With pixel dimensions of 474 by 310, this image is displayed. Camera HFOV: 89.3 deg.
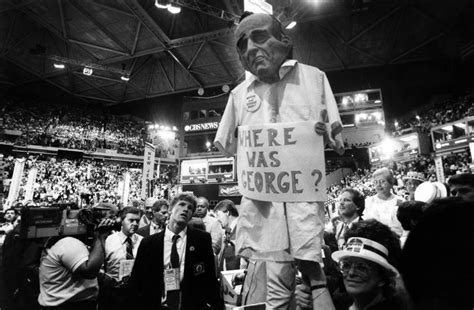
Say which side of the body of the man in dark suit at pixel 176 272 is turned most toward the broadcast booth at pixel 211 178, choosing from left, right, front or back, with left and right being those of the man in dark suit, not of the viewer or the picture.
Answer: back

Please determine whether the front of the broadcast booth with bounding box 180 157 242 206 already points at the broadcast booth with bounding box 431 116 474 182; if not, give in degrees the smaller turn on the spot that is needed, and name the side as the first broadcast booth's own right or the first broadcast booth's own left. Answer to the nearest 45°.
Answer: approximately 45° to the first broadcast booth's own left

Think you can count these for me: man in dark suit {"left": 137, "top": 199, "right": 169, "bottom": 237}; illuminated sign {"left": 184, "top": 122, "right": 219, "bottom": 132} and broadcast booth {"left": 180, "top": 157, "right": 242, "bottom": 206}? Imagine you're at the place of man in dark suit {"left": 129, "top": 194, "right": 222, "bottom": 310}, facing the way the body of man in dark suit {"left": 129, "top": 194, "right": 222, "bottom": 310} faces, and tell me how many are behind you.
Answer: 3

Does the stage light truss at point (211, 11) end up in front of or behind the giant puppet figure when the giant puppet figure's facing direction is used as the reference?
behind
